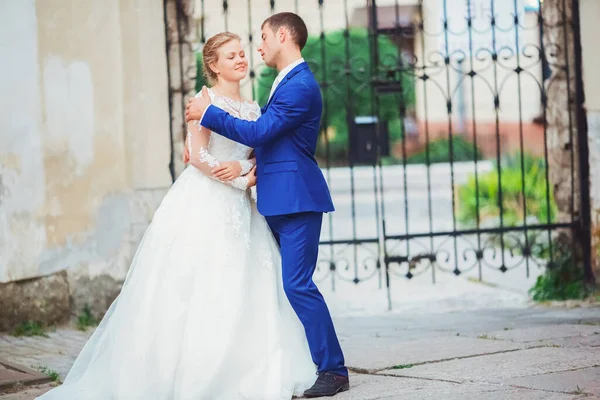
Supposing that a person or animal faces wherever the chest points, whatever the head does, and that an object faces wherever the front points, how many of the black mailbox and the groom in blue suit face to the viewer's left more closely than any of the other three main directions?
1

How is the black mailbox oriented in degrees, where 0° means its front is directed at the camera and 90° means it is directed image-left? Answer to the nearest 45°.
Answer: approximately 0°

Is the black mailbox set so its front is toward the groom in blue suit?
yes

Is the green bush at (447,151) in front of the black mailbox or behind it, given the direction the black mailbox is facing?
behind

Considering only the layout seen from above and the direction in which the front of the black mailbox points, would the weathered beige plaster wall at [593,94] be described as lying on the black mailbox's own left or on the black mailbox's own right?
on the black mailbox's own left

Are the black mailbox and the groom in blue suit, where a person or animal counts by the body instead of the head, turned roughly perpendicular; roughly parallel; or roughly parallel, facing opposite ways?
roughly perpendicular

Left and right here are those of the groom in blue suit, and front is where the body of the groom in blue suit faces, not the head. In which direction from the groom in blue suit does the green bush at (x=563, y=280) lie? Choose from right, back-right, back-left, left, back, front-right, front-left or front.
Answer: back-right

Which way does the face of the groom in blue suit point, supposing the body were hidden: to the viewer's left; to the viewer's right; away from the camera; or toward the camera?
to the viewer's left

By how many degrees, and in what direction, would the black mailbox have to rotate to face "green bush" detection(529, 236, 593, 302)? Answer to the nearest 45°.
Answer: approximately 90° to its left

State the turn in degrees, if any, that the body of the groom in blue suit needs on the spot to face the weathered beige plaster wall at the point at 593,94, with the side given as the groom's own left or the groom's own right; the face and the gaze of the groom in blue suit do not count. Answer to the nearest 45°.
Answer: approximately 135° to the groom's own right

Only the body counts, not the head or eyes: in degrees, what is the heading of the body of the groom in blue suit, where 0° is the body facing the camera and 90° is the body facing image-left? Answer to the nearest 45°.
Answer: approximately 90°
